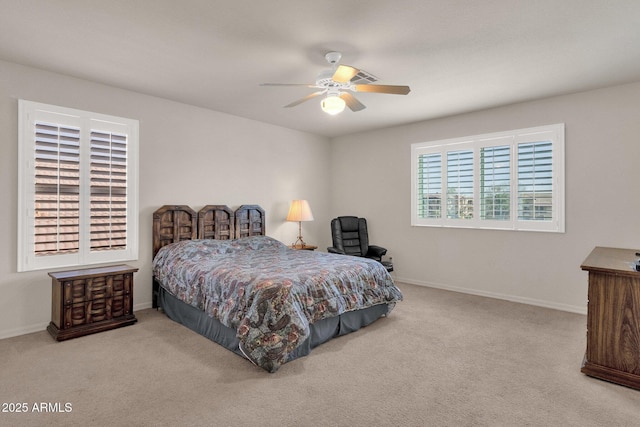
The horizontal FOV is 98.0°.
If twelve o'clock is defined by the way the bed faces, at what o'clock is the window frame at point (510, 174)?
The window frame is roughly at 10 o'clock from the bed.

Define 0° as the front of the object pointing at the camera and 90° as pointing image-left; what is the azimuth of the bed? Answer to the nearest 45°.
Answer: approximately 315°

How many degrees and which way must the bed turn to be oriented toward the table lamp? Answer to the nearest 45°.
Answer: approximately 135° to its left

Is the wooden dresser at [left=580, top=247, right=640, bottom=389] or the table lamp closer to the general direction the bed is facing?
the wooden dresser

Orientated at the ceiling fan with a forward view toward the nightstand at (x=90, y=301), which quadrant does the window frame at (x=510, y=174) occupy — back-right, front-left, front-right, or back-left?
back-right

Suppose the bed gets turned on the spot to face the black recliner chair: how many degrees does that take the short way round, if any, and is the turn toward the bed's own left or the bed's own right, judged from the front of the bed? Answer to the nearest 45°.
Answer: approximately 90° to the bed's own left

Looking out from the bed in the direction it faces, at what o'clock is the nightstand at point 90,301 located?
The nightstand is roughly at 5 o'clock from the bed.
